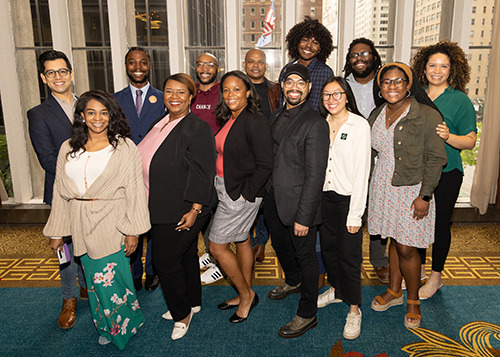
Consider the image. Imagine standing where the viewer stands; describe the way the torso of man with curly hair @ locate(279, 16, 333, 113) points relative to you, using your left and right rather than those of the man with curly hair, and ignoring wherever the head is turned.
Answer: facing the viewer

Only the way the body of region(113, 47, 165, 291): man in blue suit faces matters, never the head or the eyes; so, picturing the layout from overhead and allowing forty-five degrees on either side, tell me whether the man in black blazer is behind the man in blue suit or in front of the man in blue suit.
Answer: in front

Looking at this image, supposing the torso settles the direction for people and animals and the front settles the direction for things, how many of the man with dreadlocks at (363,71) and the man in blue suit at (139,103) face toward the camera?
2

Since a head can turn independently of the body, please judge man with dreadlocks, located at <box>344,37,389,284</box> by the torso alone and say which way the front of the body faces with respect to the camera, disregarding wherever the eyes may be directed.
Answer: toward the camera

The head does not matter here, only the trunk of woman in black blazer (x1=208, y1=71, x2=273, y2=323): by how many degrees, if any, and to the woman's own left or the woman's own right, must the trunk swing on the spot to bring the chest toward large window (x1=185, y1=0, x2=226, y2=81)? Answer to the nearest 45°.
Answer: approximately 135° to the woman's own right

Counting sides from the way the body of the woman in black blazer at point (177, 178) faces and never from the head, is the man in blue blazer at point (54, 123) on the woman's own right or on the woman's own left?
on the woman's own right

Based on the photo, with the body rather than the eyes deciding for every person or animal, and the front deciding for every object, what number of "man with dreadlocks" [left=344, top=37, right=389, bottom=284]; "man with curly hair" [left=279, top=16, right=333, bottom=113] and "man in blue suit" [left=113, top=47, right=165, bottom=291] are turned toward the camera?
3

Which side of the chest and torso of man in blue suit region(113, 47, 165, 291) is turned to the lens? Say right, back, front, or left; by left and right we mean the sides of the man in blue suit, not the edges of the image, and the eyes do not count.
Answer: front

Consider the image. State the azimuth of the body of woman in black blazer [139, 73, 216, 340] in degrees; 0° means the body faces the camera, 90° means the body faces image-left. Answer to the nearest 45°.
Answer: approximately 45°

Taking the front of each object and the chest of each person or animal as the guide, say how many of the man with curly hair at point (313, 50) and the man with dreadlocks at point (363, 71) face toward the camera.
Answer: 2

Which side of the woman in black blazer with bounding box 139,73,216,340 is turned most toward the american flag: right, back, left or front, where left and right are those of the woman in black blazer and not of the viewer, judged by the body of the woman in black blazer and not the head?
back

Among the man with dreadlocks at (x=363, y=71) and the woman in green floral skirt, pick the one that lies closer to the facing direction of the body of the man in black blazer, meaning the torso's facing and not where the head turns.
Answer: the woman in green floral skirt

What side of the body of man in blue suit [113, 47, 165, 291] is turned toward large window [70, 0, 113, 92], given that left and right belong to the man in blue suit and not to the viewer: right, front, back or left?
back

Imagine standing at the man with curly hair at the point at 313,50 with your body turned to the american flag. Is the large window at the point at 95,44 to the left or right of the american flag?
left
